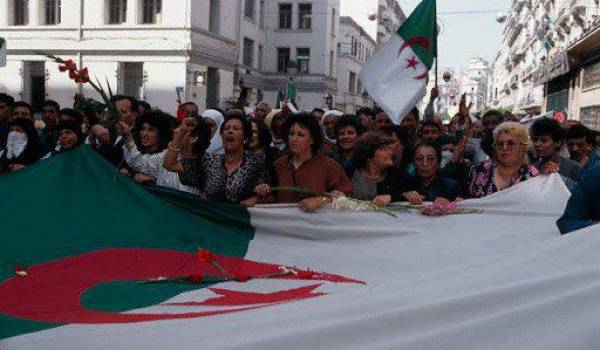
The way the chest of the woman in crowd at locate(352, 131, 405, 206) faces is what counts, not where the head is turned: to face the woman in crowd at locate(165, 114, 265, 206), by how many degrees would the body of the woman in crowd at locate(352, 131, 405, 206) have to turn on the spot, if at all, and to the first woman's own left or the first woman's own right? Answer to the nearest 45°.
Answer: approximately 135° to the first woman's own right

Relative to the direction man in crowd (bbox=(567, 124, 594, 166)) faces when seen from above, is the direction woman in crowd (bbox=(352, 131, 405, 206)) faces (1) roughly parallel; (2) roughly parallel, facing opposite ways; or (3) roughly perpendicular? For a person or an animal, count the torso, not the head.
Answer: roughly parallel

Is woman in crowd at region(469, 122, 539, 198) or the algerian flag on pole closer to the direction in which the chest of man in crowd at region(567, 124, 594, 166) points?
the woman in crowd

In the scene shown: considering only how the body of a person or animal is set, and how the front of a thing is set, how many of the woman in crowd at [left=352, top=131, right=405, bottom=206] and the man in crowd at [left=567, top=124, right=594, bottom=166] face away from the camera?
0

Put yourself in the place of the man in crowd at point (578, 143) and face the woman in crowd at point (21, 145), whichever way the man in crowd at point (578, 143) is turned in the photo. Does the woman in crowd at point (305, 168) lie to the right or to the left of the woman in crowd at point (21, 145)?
left

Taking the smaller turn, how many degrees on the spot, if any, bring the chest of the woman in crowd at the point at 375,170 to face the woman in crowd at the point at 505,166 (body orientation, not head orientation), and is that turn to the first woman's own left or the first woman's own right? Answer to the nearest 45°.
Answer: approximately 45° to the first woman's own left

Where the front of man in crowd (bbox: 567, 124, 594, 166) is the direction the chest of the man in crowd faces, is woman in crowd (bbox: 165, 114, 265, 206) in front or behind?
in front

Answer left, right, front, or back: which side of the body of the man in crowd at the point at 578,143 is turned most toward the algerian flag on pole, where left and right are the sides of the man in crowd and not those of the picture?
right

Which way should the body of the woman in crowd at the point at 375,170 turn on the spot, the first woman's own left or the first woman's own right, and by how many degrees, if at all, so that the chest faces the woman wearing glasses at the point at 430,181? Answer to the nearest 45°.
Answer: approximately 90° to the first woman's own left

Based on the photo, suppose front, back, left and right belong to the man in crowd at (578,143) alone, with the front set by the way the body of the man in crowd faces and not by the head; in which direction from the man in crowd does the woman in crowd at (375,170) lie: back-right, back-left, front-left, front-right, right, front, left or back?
front

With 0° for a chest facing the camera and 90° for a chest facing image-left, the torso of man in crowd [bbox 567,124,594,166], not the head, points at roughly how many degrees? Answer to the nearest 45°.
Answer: approximately 45°

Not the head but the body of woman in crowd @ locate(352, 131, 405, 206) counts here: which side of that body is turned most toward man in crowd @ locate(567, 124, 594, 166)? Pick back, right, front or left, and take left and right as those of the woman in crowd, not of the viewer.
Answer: left

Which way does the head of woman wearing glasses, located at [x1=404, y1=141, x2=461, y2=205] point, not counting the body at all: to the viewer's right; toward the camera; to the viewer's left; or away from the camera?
toward the camera

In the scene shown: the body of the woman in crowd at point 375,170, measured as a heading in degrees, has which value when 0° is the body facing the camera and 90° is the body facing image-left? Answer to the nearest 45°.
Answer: approximately 315°

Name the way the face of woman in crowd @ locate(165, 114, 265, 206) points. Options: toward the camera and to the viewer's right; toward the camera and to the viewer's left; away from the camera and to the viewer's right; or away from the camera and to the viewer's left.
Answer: toward the camera and to the viewer's left

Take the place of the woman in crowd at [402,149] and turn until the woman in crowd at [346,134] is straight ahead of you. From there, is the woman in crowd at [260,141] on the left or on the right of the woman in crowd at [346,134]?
left
